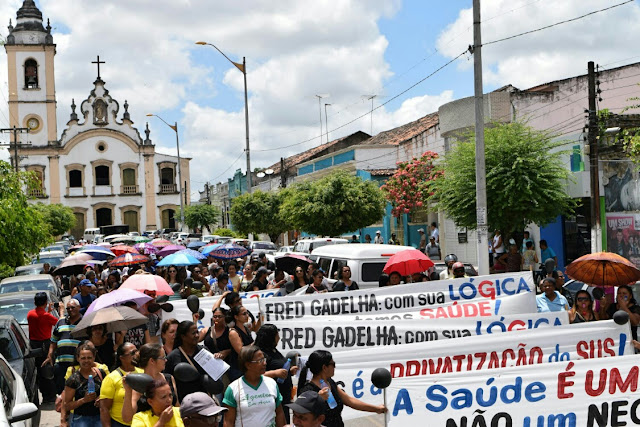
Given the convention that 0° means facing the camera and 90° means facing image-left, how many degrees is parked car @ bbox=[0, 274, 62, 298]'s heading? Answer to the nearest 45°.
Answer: approximately 0°

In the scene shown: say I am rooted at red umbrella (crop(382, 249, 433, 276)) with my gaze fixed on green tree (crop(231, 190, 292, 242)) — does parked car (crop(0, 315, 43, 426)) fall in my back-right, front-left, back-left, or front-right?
back-left

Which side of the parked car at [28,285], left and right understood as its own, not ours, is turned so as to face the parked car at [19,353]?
front

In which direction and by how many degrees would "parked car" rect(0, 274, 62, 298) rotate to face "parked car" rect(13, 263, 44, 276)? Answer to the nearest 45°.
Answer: approximately 180°

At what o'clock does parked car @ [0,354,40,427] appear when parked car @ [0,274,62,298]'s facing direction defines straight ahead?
parked car @ [0,354,40,427] is roughly at 12 o'clock from parked car @ [0,274,62,298].

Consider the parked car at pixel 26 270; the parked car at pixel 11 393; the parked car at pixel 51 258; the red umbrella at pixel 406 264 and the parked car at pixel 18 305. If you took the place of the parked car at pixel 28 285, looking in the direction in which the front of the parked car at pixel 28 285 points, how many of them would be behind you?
2

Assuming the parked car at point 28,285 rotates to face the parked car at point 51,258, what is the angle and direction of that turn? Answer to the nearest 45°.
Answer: approximately 180°

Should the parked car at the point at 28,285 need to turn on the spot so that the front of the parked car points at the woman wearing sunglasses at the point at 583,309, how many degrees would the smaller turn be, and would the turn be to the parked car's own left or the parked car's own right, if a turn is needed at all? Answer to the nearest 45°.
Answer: approximately 45° to the parked car's own left
